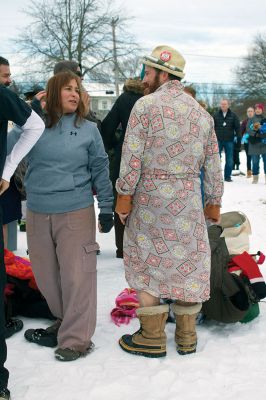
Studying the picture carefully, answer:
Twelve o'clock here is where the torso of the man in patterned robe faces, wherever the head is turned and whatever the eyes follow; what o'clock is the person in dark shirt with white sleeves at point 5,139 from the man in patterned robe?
The person in dark shirt with white sleeves is roughly at 9 o'clock from the man in patterned robe.

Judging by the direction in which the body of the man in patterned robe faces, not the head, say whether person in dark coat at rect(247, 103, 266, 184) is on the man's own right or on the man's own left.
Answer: on the man's own right

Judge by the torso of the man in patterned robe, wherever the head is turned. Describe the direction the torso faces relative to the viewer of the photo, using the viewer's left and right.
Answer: facing away from the viewer and to the left of the viewer

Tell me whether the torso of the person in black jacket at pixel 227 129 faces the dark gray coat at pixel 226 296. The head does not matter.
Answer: yes

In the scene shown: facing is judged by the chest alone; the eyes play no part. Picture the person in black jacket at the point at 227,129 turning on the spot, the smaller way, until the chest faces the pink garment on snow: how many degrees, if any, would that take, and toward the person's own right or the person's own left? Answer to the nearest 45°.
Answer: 0° — they already face it

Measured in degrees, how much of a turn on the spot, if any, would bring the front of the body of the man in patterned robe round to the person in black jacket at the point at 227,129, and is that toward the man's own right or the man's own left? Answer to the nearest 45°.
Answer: approximately 45° to the man's own right

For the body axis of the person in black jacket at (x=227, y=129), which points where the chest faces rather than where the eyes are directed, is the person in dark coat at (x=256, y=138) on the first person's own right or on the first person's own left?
on the first person's own left

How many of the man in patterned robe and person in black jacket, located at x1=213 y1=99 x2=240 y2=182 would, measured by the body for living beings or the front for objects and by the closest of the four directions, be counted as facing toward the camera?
1

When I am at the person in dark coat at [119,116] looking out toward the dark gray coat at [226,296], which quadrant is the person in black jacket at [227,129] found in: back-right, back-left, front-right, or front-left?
back-left
